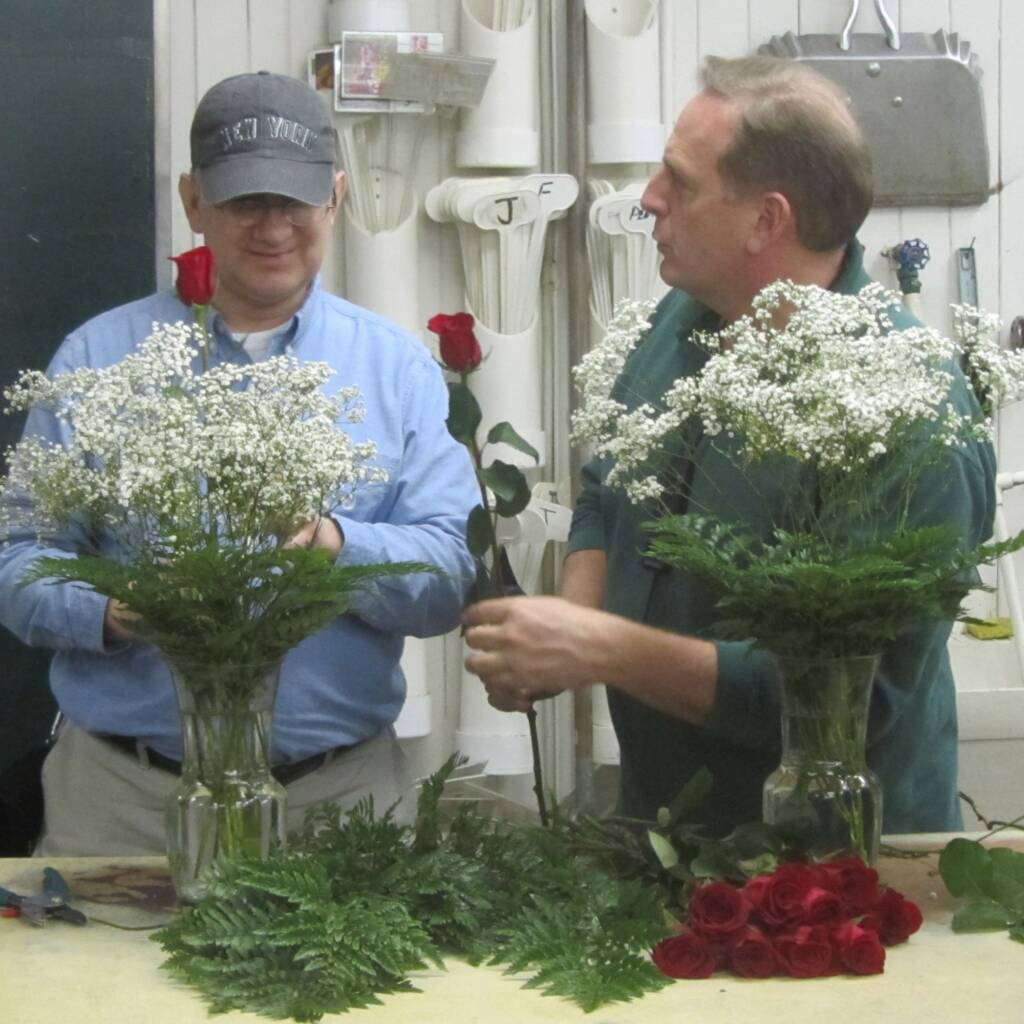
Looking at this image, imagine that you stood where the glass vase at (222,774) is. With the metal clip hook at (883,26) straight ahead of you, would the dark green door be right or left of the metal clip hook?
left

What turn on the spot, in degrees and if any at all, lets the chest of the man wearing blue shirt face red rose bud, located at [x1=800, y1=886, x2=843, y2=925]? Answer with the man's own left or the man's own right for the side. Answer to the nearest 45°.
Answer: approximately 45° to the man's own left

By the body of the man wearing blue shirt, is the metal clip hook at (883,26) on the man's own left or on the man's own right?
on the man's own left

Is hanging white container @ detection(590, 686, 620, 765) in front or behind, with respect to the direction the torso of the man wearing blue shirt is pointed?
behind

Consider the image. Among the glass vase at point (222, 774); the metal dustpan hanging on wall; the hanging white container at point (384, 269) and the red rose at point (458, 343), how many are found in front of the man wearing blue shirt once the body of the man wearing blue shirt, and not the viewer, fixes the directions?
1

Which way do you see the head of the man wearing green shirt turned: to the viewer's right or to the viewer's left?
to the viewer's left

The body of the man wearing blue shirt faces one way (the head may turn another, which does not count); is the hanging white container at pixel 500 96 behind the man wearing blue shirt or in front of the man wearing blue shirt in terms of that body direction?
behind

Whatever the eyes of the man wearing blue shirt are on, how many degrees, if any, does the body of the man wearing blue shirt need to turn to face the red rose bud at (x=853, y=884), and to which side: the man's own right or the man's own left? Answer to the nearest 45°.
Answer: approximately 45° to the man's own left

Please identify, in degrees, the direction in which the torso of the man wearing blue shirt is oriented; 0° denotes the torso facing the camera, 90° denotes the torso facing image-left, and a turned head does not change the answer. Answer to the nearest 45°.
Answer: approximately 0°
